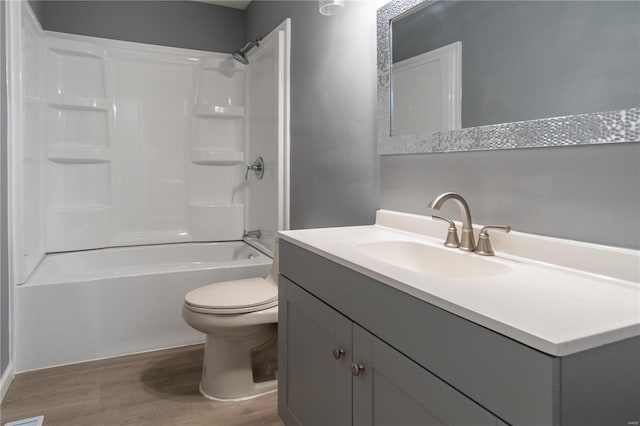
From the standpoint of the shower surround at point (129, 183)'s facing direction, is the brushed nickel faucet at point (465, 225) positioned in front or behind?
in front

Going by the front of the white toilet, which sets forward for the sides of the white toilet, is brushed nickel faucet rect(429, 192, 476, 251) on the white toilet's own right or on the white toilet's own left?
on the white toilet's own left

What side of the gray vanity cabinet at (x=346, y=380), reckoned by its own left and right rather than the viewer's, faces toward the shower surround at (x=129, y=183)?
right

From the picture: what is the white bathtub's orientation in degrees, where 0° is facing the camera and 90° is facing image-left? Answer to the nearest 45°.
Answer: approximately 0°

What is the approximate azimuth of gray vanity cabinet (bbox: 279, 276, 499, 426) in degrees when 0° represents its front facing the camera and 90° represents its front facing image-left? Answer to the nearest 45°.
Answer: approximately 45°

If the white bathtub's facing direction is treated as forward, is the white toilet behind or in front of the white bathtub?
in front

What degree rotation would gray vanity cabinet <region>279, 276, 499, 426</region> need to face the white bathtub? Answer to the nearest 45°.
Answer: approximately 90° to its right

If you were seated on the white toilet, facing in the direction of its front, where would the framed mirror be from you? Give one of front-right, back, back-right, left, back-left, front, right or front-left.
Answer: left

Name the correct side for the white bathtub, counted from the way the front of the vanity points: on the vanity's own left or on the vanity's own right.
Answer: on the vanity's own right
